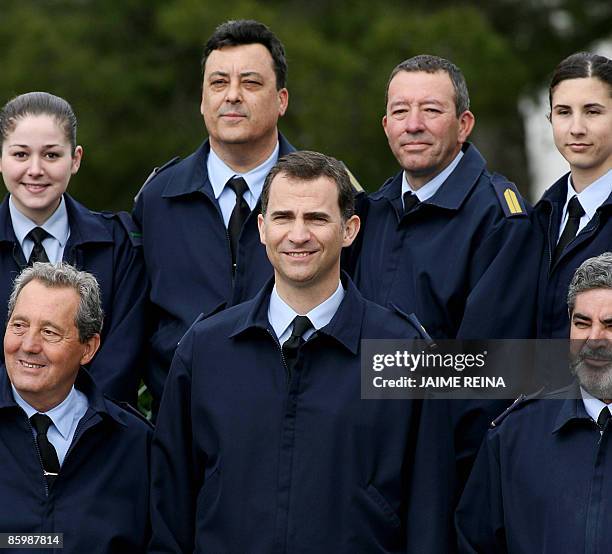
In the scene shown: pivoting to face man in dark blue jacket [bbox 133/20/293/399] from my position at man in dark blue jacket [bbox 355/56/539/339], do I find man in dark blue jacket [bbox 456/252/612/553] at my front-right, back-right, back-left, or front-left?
back-left

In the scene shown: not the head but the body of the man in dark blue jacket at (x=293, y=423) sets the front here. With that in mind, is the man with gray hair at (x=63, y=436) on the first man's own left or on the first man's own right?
on the first man's own right

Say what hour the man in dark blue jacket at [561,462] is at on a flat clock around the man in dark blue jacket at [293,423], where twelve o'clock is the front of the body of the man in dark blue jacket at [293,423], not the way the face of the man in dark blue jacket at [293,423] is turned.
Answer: the man in dark blue jacket at [561,462] is roughly at 9 o'clock from the man in dark blue jacket at [293,423].
